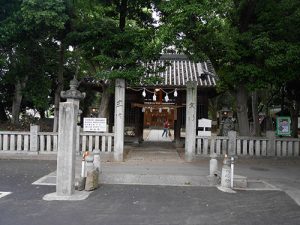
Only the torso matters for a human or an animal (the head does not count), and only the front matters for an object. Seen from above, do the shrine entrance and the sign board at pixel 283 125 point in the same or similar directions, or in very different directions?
same or similar directions

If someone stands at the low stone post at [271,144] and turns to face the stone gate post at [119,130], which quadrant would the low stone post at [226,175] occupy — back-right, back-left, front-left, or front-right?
front-left

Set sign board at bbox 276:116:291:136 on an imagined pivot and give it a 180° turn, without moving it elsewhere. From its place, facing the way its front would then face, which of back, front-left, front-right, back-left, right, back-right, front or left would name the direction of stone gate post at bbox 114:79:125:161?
back-left

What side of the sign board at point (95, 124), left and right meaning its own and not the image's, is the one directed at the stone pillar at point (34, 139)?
right

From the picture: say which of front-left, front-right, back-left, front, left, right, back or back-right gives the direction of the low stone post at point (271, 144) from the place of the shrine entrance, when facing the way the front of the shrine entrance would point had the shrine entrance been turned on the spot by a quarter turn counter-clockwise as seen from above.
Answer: front-right

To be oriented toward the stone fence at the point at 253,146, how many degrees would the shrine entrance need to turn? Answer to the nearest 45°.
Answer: approximately 45° to its left

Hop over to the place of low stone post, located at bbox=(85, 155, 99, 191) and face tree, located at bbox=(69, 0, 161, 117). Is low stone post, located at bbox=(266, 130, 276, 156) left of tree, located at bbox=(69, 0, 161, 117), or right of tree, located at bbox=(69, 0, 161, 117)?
right

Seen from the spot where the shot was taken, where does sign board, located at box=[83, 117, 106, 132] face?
facing the viewer

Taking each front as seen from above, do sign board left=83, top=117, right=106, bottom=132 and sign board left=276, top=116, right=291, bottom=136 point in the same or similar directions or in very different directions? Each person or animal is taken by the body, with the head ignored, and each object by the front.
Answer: same or similar directions

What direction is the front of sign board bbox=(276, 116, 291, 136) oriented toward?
toward the camera

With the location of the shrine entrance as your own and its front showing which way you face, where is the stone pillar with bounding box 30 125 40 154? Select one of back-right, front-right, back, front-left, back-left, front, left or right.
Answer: front-right

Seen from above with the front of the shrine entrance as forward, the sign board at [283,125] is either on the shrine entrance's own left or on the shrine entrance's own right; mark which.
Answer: on the shrine entrance's own left

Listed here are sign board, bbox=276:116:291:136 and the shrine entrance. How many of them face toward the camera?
2

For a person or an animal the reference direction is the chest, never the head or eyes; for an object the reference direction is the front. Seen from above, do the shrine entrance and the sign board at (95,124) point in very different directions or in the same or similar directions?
same or similar directions
